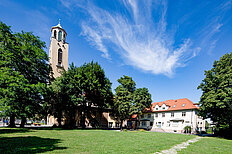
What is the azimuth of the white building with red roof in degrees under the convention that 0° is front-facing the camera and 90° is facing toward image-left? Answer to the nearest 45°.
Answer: approximately 45°

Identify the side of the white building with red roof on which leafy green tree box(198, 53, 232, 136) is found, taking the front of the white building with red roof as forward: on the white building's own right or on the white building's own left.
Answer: on the white building's own left

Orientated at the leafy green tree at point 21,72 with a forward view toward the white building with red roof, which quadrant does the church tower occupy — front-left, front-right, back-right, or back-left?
front-left
